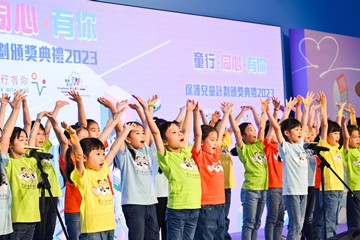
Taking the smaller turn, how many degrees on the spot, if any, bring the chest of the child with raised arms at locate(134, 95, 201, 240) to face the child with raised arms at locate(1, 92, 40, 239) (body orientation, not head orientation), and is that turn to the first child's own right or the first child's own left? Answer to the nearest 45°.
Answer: approximately 135° to the first child's own right

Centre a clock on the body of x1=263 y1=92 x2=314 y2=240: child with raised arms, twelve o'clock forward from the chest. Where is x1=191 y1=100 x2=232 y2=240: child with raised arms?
x1=191 y1=100 x2=232 y2=240: child with raised arms is roughly at 3 o'clock from x1=263 y1=92 x2=314 y2=240: child with raised arms.

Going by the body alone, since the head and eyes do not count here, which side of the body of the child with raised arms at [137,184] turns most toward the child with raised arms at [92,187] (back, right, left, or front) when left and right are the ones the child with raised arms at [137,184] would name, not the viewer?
right

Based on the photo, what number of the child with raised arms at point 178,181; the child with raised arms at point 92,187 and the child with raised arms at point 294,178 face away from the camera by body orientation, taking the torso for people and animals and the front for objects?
0

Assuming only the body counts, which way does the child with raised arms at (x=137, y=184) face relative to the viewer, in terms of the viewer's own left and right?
facing the viewer and to the right of the viewer

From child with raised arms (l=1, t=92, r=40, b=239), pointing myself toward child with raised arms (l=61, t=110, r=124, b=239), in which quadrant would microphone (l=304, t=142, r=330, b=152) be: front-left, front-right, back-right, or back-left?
front-left

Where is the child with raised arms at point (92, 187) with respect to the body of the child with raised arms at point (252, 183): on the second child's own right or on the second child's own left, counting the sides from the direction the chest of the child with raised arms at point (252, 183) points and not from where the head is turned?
on the second child's own right

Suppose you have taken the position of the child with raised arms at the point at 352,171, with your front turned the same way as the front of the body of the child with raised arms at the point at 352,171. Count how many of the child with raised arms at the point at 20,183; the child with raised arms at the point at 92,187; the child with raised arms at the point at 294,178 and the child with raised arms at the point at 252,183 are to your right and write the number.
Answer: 4

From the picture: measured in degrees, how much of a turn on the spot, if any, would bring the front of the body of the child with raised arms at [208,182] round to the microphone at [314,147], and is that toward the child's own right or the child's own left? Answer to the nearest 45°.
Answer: approximately 45° to the child's own left

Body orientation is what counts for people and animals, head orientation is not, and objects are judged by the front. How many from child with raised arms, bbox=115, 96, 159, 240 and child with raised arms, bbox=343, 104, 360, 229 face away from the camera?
0

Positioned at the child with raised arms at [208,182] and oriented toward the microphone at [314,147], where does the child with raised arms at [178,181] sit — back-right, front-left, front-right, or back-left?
back-right

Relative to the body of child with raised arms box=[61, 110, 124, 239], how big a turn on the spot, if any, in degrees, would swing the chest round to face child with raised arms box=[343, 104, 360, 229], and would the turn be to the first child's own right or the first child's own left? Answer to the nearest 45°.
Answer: approximately 90° to the first child's own left

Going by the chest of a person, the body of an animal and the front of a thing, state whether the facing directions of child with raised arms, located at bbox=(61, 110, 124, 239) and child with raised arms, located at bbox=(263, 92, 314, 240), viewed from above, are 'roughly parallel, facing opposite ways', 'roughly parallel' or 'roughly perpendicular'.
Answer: roughly parallel

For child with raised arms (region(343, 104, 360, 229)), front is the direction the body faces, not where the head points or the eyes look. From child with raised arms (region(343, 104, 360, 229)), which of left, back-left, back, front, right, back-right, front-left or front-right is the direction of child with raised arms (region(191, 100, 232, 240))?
right

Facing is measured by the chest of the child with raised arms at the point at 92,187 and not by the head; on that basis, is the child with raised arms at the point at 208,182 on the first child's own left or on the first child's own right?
on the first child's own left

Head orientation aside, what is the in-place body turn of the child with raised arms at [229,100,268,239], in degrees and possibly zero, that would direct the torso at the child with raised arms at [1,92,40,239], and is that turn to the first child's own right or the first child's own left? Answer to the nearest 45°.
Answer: approximately 90° to the first child's own right
